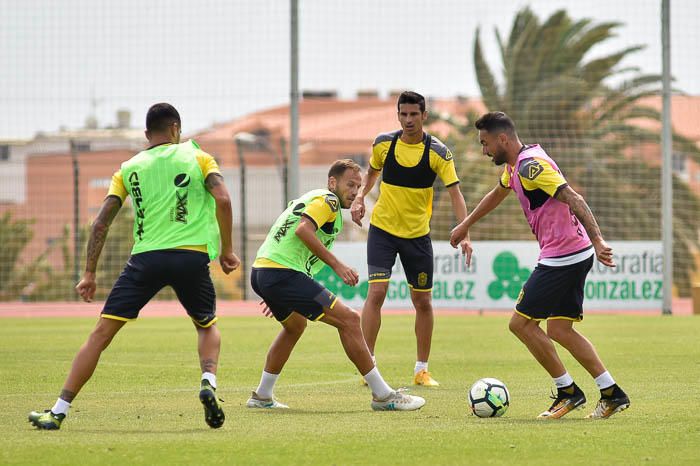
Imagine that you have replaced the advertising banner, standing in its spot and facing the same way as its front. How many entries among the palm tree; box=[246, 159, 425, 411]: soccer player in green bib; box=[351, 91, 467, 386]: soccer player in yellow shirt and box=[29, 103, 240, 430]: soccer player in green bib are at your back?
1

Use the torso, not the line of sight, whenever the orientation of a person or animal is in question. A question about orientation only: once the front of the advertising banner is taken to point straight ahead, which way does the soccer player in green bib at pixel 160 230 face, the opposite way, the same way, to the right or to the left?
the opposite way

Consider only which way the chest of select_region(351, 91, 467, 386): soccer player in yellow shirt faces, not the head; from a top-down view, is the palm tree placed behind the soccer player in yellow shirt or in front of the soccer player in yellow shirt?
behind

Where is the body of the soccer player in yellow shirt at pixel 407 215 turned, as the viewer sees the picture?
toward the camera

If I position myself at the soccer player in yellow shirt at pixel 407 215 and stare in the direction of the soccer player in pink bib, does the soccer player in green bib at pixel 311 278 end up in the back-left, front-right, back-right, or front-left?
front-right

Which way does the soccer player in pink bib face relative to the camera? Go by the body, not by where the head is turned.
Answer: to the viewer's left

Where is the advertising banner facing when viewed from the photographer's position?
facing the viewer

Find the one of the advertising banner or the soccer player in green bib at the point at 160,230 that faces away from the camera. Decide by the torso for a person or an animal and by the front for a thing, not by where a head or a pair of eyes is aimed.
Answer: the soccer player in green bib

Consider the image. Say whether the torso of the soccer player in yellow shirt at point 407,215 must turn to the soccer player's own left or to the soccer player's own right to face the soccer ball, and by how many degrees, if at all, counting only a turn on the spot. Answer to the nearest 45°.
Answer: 0° — they already face it

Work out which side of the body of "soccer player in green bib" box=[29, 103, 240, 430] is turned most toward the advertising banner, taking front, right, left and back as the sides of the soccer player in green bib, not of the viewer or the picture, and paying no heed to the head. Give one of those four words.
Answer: front

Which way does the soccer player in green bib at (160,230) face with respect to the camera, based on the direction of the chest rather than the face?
away from the camera

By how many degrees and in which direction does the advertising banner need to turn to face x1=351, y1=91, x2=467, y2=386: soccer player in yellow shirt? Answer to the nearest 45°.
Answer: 0° — it already faces them
